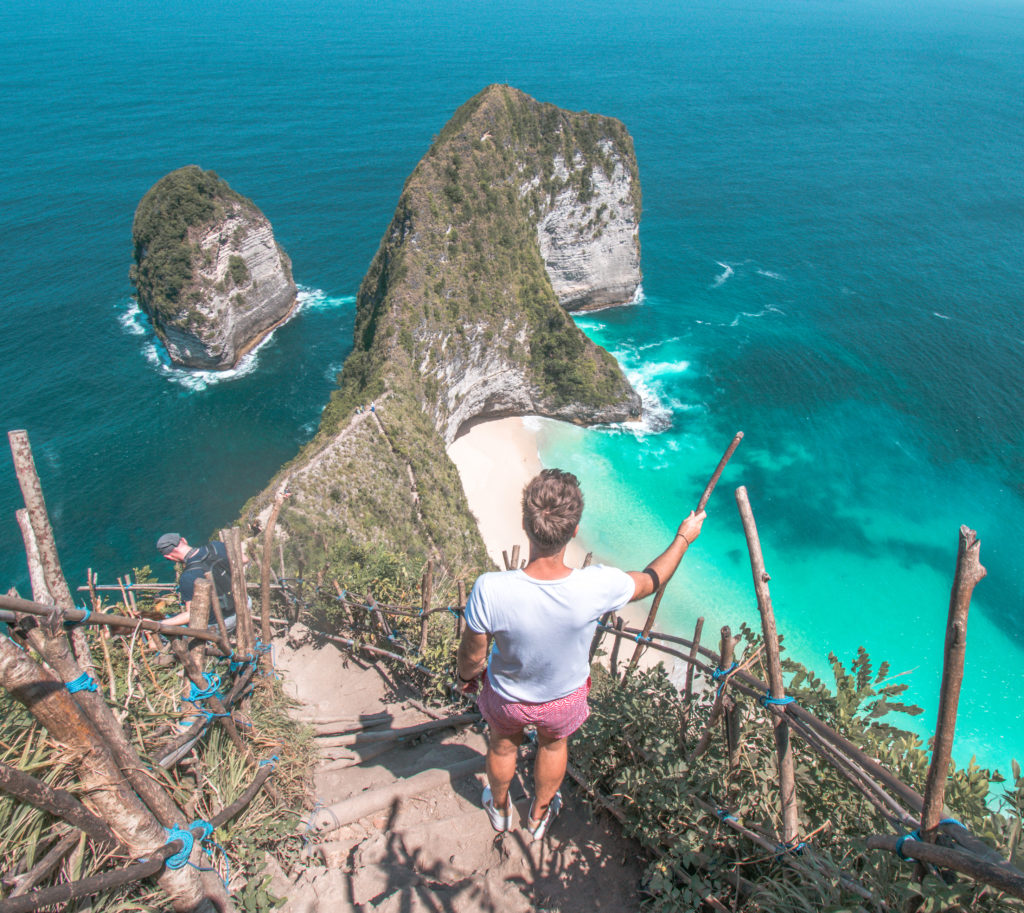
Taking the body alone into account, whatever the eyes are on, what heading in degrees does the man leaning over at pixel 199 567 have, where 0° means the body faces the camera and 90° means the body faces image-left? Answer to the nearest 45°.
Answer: approximately 90°

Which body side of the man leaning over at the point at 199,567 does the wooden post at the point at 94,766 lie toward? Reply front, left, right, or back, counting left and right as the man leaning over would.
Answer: left

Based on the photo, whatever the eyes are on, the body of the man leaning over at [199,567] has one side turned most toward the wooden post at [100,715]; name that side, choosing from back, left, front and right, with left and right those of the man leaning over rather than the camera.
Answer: left

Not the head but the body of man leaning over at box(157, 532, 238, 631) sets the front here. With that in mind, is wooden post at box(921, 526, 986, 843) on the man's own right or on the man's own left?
on the man's own left

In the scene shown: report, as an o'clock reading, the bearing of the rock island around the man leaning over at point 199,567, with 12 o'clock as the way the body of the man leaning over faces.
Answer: The rock island is roughly at 3 o'clock from the man leaning over.

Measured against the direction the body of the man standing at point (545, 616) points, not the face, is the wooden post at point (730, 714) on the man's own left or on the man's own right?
on the man's own right

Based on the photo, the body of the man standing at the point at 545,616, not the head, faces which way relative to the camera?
away from the camera

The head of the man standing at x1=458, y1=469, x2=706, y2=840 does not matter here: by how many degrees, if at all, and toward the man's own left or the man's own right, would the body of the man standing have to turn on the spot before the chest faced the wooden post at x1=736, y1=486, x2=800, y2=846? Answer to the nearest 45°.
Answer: approximately 90° to the man's own right
